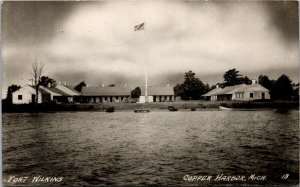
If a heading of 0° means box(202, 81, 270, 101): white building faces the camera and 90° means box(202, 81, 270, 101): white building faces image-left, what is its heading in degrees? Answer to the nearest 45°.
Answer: approximately 45°

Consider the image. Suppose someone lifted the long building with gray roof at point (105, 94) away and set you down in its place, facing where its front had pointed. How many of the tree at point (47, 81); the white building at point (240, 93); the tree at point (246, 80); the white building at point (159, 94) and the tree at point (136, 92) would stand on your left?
4

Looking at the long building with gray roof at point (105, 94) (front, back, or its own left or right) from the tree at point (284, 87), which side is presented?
left

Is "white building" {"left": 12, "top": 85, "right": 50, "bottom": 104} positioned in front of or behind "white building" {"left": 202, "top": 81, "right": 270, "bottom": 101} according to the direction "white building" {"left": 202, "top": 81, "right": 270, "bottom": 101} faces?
in front

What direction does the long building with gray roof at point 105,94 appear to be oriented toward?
toward the camera

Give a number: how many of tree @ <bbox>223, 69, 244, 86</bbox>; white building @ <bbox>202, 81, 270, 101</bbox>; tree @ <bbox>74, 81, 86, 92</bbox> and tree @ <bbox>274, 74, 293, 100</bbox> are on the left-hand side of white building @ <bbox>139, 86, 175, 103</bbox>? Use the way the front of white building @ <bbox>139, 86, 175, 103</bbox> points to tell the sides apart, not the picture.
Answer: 3

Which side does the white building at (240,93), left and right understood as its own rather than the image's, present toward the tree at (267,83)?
left

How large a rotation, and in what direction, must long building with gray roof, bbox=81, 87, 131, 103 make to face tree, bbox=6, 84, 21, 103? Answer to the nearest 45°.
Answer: approximately 45° to its right

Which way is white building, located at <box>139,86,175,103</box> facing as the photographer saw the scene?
facing the viewer

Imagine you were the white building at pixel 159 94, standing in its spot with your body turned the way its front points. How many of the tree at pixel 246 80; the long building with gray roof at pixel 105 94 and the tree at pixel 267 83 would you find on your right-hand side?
1

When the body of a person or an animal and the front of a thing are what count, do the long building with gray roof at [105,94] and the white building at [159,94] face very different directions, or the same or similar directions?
same or similar directions

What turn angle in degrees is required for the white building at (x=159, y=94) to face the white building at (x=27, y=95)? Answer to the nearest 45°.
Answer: approximately 90° to its right
